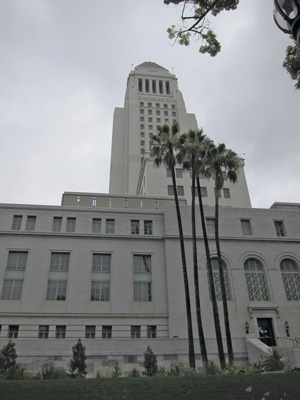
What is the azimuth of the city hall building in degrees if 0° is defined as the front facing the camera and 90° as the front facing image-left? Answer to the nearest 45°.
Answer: approximately 0°

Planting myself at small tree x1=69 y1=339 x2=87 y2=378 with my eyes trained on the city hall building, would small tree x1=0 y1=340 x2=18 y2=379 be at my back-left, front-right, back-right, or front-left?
back-left

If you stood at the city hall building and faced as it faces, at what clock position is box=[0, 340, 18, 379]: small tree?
The small tree is roughly at 1 o'clock from the city hall building.

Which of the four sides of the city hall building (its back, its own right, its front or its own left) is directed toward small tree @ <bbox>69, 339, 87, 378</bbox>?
front
